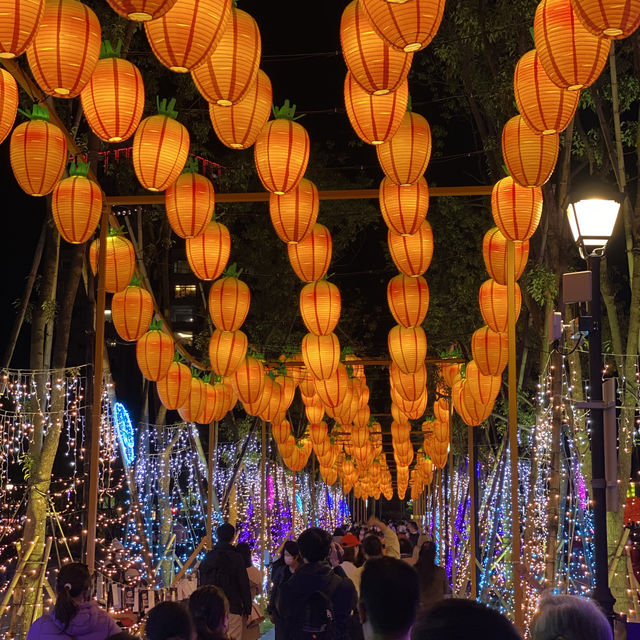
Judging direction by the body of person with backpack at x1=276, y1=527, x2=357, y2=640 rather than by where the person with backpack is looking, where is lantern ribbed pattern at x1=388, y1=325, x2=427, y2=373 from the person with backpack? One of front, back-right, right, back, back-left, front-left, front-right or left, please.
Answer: front

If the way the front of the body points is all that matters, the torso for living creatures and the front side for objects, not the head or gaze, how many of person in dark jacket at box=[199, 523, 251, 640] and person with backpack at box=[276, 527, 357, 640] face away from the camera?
2

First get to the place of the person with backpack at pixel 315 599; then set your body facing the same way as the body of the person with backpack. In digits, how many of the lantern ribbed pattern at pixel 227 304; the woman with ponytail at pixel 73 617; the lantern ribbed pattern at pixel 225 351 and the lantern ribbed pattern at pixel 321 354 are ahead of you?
3

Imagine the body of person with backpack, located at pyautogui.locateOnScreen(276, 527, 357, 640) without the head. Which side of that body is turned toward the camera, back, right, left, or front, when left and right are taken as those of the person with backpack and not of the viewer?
back

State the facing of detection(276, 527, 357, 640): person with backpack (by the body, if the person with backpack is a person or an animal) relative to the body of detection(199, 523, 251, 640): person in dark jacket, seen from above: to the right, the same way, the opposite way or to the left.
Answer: the same way

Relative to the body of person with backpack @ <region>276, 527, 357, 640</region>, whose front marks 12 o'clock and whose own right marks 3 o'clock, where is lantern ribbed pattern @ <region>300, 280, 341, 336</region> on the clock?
The lantern ribbed pattern is roughly at 12 o'clock from the person with backpack.

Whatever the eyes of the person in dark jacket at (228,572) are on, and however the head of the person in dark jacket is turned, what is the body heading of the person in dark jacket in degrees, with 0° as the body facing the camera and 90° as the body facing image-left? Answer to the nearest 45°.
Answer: approximately 180°

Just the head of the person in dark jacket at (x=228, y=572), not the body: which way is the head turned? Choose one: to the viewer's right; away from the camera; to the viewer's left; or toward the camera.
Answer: away from the camera

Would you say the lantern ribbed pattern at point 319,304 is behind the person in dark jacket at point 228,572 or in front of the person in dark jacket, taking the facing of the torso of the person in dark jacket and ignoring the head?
in front

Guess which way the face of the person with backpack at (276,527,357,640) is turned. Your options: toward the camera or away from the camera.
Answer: away from the camera

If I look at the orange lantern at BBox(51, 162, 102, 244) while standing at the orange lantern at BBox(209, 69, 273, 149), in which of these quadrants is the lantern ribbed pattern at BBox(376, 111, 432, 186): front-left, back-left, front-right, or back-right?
back-right
